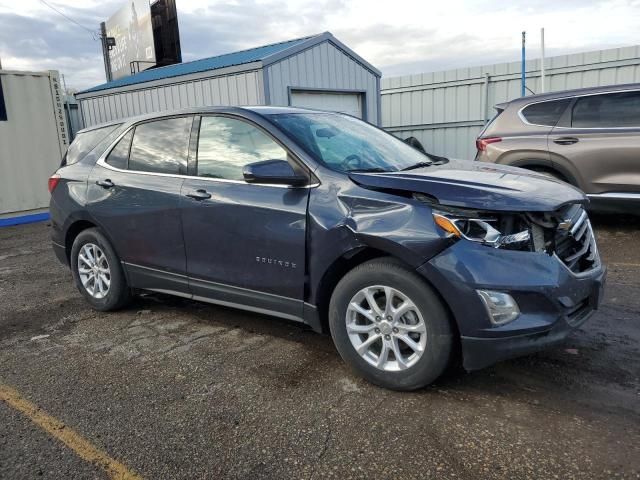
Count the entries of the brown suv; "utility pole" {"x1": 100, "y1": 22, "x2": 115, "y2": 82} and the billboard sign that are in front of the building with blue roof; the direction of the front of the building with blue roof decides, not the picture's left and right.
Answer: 1

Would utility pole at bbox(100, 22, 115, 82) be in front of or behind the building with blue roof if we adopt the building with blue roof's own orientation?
behind

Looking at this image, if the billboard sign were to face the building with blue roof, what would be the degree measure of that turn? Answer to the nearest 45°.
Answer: approximately 45° to its left

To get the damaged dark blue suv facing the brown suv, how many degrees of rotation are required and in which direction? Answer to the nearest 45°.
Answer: approximately 90° to its left

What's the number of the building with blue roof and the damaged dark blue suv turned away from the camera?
0

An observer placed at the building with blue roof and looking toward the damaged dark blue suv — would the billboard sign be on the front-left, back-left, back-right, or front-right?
back-right

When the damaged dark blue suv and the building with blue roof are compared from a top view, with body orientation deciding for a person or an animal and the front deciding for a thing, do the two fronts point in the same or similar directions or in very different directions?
same or similar directions

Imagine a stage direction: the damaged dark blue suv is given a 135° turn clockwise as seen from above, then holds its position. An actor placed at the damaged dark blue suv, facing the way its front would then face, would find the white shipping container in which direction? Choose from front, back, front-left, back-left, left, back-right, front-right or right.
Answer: front-right

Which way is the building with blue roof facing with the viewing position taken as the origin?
facing the viewer and to the right of the viewer

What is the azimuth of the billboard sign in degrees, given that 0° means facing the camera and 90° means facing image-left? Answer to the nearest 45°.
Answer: approximately 45°

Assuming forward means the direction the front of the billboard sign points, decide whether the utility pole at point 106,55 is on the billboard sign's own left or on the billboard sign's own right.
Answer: on the billboard sign's own right

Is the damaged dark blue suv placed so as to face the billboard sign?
no

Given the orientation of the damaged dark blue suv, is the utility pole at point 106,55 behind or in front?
behind

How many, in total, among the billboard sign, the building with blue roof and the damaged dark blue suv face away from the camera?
0

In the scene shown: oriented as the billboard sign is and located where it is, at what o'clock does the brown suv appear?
The brown suv is roughly at 10 o'clock from the billboard sign.

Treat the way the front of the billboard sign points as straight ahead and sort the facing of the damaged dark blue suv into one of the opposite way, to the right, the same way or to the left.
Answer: to the left
